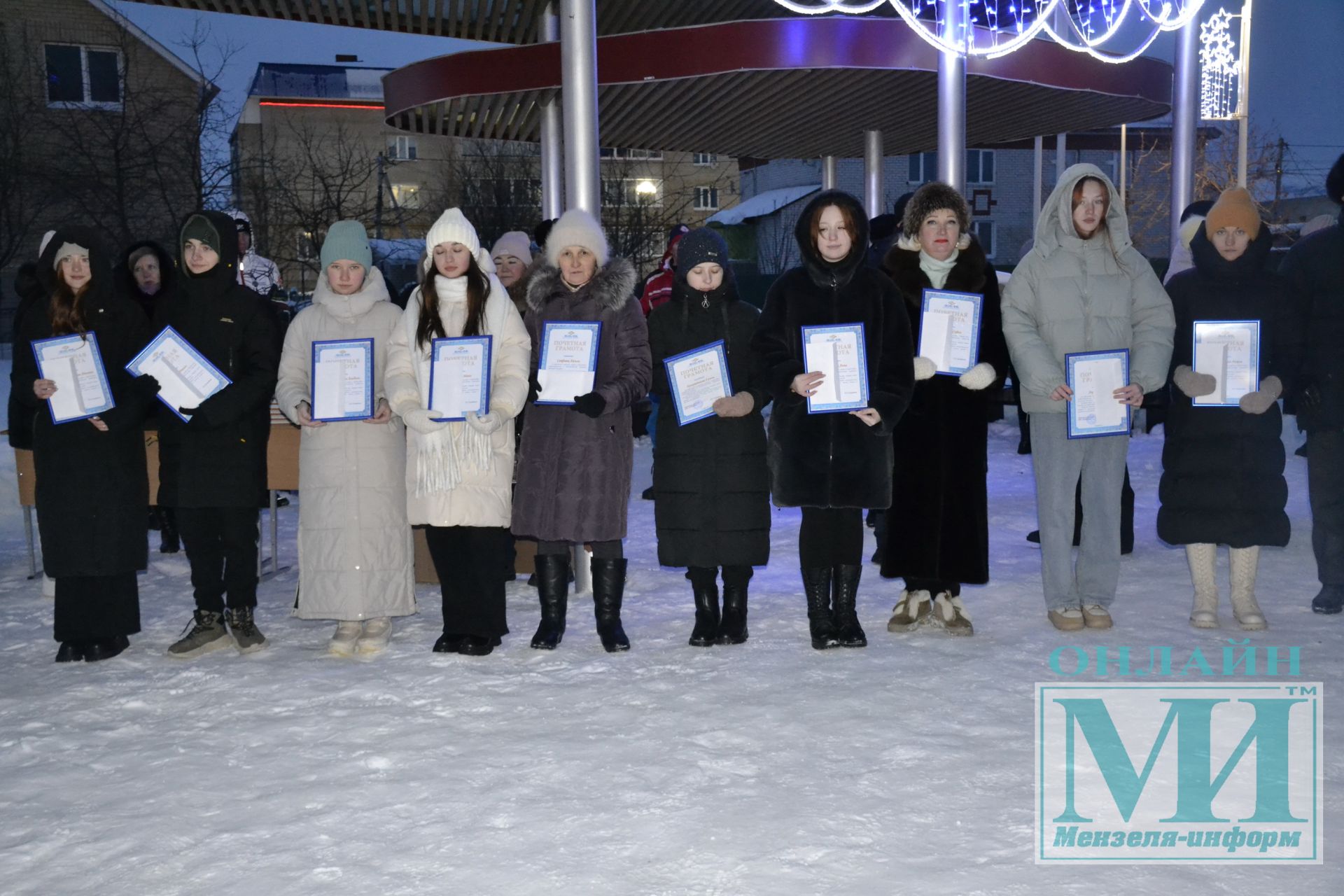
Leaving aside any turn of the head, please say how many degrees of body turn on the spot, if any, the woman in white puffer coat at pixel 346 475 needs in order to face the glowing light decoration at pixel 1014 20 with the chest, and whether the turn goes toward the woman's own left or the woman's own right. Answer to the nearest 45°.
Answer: approximately 135° to the woman's own left

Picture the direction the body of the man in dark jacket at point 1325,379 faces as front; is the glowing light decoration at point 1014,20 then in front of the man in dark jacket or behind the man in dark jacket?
behind

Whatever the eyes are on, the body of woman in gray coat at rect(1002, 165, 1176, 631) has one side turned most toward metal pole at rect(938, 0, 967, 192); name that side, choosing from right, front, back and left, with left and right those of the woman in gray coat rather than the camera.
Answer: back

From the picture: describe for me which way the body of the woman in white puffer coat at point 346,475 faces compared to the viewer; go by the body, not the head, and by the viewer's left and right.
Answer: facing the viewer

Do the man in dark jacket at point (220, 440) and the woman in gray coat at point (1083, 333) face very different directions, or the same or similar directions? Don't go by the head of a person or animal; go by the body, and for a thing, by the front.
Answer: same or similar directions

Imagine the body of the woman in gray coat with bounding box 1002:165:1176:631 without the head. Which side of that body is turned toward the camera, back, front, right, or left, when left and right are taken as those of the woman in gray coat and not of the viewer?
front

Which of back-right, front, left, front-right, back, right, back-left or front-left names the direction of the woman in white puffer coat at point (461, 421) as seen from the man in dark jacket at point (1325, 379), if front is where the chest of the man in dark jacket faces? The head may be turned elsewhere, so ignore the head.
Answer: front-right

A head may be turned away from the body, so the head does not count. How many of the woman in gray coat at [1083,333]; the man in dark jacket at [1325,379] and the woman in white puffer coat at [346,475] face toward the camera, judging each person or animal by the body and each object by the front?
3

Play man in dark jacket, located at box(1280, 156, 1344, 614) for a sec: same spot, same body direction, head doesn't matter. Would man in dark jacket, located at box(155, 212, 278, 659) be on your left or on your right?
on your right

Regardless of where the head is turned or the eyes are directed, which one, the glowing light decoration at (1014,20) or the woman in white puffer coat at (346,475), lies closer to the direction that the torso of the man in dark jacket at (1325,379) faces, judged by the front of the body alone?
the woman in white puffer coat

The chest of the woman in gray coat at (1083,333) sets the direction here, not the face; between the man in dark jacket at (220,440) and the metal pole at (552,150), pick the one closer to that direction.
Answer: the man in dark jacket

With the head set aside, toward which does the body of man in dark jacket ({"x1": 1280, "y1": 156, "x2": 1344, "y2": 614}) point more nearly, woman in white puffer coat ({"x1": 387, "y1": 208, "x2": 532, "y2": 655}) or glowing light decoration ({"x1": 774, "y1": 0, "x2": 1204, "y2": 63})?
the woman in white puffer coat
